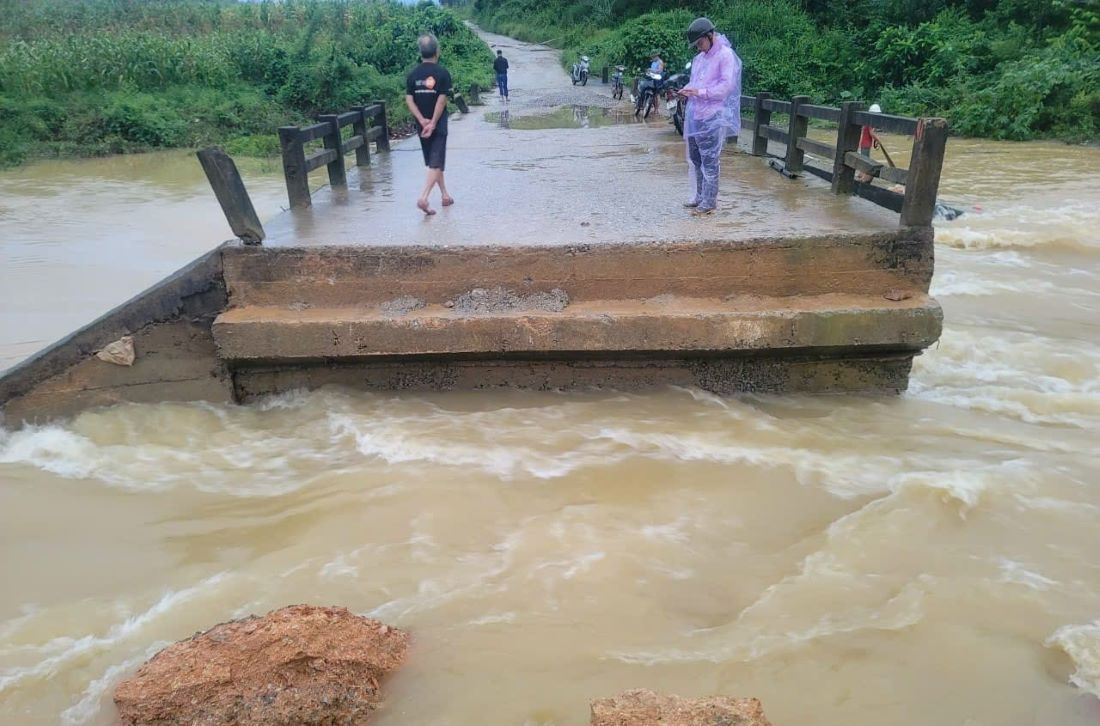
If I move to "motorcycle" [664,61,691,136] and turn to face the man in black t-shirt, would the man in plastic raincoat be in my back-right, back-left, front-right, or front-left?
front-left

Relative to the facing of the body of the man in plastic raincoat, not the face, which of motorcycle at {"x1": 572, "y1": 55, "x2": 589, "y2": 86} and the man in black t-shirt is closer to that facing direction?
the man in black t-shirt

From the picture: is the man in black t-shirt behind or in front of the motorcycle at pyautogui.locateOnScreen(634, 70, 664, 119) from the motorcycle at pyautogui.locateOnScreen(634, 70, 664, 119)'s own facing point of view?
in front

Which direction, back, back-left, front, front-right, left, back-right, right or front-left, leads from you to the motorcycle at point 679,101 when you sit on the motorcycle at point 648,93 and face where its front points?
front-left

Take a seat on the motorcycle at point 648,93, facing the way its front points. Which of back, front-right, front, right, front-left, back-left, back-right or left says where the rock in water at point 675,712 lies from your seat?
front-left

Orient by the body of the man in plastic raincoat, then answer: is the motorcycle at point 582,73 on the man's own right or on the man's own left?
on the man's own right

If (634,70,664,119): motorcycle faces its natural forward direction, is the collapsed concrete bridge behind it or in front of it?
in front

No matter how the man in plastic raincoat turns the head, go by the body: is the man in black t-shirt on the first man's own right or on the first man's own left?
on the first man's own right

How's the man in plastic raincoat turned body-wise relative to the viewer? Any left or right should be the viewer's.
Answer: facing the viewer and to the left of the viewer

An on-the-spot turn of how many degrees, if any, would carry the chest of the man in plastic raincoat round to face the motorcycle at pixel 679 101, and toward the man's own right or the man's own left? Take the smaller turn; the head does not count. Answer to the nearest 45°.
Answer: approximately 135° to the man's own right

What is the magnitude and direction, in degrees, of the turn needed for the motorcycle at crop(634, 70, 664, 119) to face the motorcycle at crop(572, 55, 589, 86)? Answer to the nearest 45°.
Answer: approximately 135° to its right

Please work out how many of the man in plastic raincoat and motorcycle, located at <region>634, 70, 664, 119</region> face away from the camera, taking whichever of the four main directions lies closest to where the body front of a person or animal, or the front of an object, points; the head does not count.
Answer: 0
